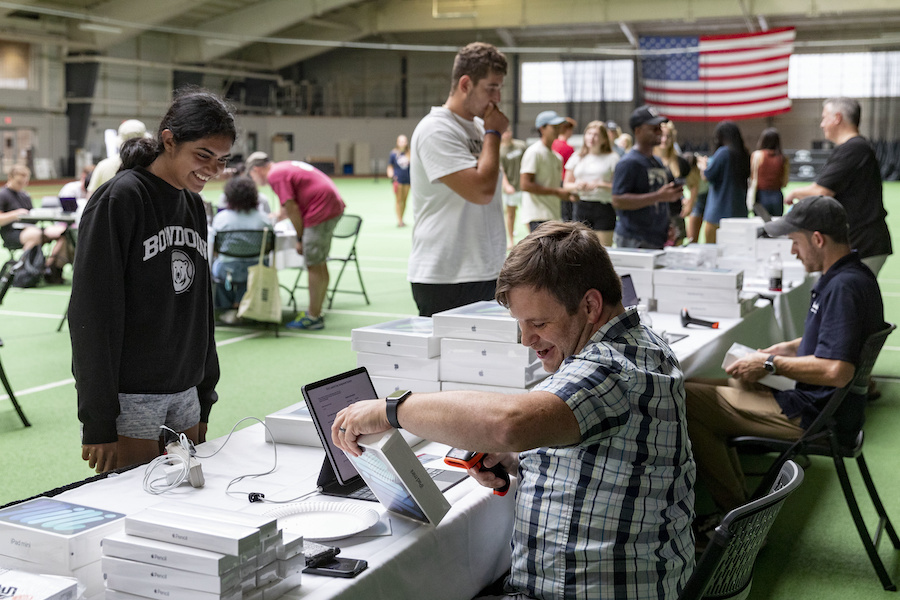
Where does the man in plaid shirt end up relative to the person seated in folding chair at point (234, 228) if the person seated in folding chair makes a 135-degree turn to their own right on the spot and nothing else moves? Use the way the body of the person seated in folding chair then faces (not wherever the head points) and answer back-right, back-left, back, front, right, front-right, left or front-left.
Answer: front-right

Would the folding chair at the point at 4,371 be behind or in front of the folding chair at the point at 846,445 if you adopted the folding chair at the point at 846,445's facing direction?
in front

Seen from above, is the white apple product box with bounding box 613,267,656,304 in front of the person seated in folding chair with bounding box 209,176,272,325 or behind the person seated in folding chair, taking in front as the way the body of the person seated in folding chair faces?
behind

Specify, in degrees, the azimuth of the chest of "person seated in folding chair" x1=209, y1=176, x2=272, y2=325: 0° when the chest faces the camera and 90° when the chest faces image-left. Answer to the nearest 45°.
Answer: approximately 180°

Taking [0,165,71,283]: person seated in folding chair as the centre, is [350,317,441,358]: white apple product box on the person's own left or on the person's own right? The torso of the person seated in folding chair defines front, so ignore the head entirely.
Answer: on the person's own right

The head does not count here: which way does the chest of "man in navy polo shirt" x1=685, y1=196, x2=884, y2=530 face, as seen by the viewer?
to the viewer's left

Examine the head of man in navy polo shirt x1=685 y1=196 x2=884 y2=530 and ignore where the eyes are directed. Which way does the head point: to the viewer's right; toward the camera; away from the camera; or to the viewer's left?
to the viewer's left

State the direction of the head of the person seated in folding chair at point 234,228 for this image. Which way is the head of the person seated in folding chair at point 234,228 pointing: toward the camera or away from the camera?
away from the camera

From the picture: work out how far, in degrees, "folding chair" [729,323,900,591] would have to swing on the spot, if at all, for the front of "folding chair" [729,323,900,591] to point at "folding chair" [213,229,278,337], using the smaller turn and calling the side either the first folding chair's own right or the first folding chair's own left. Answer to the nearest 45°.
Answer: approximately 45° to the first folding chair's own right

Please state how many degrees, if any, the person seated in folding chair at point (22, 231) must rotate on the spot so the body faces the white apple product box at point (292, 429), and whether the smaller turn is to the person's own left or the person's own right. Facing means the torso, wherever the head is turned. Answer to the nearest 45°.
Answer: approximately 90° to the person's own right

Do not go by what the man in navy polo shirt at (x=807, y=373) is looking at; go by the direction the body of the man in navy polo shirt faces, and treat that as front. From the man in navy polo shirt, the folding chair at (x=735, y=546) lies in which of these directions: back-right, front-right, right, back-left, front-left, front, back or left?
left
